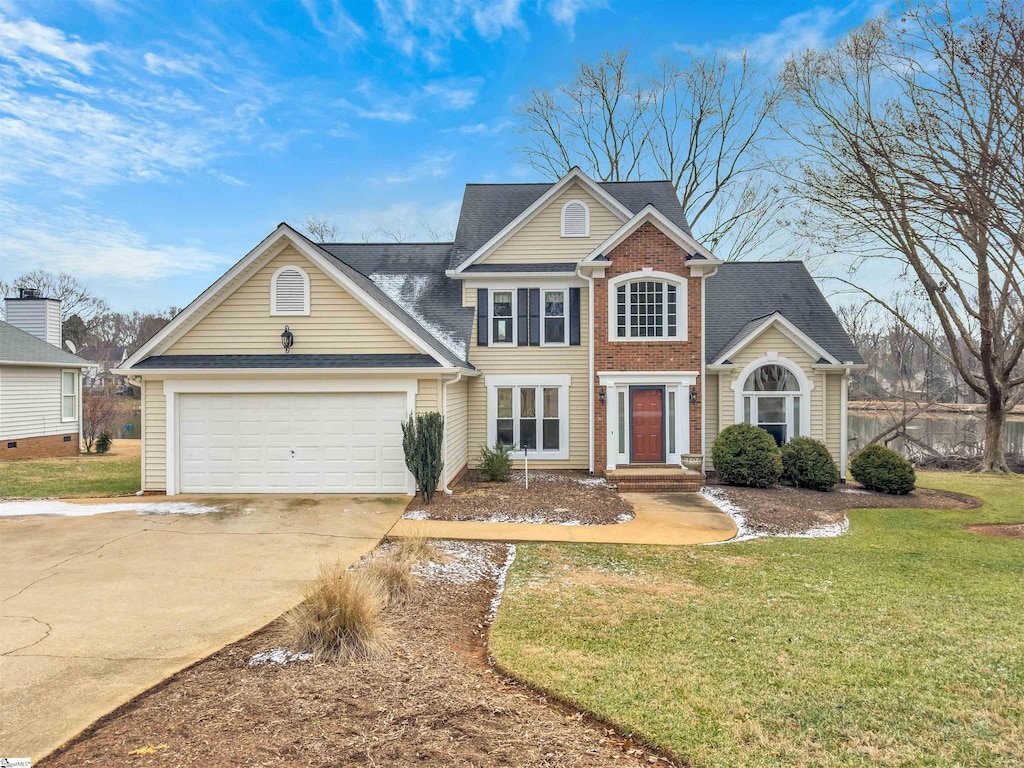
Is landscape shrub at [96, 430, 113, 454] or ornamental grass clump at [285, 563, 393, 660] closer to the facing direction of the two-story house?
the ornamental grass clump

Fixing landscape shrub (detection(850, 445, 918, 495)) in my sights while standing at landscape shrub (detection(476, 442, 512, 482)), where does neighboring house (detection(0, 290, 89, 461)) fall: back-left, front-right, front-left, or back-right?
back-left

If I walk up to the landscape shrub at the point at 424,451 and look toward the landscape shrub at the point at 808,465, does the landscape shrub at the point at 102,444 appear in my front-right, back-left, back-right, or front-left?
back-left

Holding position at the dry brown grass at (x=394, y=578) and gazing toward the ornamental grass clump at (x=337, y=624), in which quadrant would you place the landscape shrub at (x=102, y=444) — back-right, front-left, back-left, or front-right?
back-right

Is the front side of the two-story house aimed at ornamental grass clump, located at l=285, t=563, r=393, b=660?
yes

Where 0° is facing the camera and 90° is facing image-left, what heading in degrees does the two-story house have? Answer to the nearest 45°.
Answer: approximately 0°

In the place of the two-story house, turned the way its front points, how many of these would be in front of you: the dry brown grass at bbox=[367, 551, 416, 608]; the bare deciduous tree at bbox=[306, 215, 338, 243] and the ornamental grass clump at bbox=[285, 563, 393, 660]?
2

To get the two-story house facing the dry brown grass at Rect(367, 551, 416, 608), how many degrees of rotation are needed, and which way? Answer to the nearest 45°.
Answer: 0° — it already faces it

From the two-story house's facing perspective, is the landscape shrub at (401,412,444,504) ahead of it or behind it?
ahead

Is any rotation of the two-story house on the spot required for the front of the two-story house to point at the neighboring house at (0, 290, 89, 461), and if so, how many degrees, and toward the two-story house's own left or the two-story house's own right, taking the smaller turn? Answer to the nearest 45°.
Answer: approximately 135° to the two-story house's own right
